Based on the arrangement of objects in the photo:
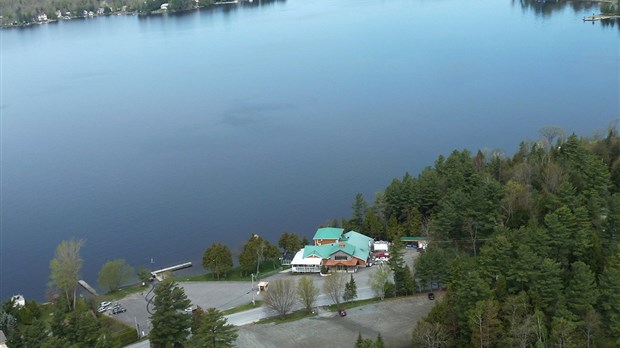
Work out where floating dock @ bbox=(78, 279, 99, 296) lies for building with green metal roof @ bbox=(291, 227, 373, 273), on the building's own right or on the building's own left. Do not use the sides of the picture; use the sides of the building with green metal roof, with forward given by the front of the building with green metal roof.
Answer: on the building's own right

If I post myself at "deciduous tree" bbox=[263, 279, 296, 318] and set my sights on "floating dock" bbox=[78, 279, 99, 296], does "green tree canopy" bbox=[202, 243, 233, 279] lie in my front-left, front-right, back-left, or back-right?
front-right

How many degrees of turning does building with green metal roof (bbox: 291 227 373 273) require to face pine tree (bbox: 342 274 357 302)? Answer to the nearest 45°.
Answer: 0° — it already faces it

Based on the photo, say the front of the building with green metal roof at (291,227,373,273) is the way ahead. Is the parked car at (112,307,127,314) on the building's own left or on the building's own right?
on the building's own right

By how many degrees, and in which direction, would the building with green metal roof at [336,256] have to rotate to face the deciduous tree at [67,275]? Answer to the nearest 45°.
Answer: approximately 90° to its right

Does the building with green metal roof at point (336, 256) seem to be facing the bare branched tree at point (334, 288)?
yes

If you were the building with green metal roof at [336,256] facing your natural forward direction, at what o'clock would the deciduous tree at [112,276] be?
The deciduous tree is roughly at 3 o'clock from the building with green metal roof.

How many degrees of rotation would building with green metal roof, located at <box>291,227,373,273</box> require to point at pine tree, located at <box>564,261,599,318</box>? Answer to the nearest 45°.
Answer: approximately 45° to its left

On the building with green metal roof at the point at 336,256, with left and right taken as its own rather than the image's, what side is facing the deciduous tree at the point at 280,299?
front

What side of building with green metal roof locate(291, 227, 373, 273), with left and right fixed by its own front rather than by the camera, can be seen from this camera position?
front

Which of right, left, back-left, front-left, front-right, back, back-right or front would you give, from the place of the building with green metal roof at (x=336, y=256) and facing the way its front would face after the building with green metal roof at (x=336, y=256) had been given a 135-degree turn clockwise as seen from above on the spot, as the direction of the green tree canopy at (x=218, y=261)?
front-left
